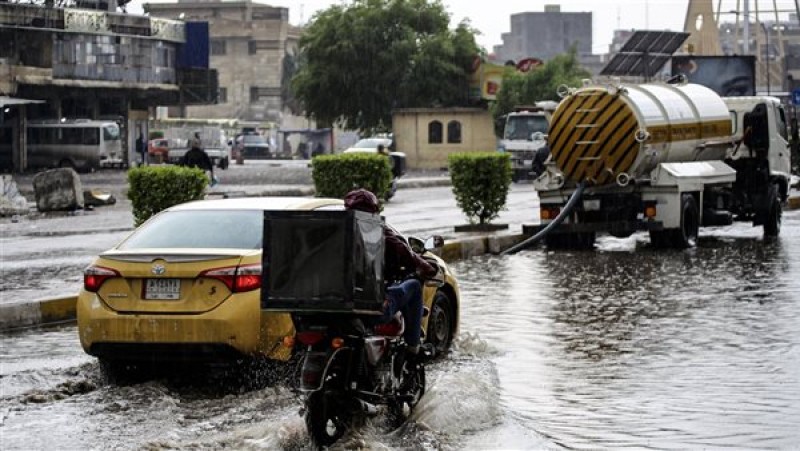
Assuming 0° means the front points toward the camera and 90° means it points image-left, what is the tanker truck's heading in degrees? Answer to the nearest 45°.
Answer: approximately 225°

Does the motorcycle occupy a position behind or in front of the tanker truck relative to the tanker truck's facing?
behind

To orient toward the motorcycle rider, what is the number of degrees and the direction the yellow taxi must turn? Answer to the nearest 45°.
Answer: approximately 90° to its right

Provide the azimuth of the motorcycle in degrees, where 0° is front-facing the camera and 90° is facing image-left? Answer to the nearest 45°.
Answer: approximately 225°

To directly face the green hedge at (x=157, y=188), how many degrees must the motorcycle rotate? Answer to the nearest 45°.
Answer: approximately 45° to its left

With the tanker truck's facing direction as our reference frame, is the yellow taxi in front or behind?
behind

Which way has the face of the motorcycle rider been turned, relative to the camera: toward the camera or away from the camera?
away from the camera

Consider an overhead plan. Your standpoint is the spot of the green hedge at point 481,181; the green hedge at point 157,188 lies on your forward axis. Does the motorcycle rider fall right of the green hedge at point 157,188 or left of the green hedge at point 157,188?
left

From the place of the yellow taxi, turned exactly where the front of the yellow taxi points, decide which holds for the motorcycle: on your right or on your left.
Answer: on your right
